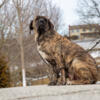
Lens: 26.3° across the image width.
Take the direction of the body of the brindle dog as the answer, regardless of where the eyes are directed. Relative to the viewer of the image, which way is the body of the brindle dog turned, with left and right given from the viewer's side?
facing to the left of the viewer
